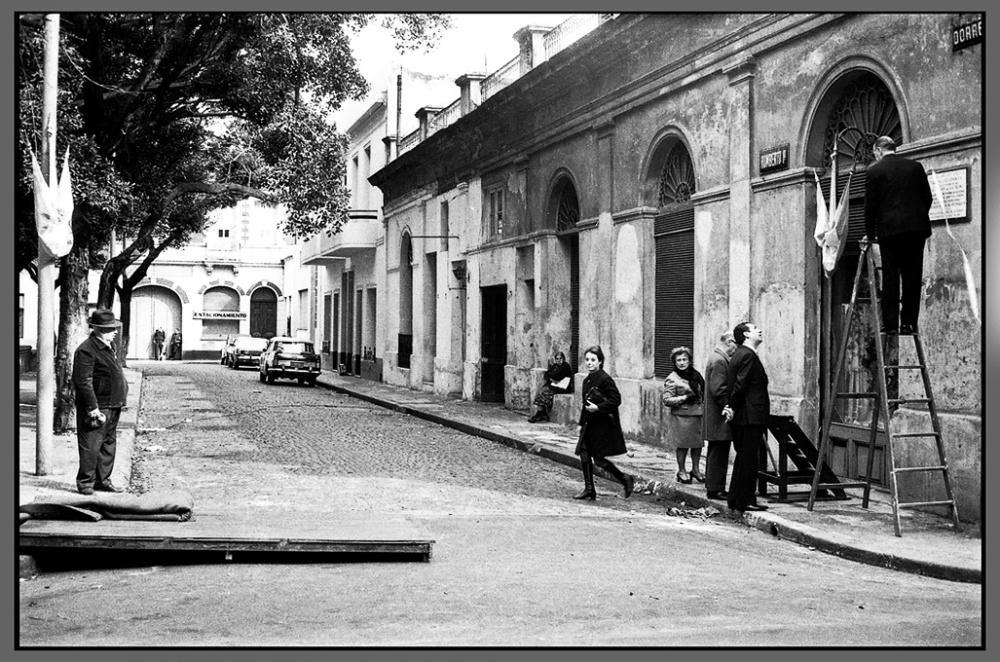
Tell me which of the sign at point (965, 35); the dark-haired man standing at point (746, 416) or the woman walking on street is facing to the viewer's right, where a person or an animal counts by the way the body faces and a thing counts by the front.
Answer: the dark-haired man standing

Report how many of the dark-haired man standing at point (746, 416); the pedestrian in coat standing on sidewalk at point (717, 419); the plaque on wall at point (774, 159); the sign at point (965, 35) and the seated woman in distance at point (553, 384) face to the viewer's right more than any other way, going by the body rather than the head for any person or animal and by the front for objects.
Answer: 2

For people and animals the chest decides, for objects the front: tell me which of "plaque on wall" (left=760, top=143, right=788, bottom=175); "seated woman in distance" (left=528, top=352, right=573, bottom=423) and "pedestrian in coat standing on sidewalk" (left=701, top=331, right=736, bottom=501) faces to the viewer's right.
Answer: "pedestrian in coat standing on sidewalk" (left=701, top=331, right=736, bottom=501)

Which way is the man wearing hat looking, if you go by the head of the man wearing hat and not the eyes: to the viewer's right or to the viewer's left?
to the viewer's right

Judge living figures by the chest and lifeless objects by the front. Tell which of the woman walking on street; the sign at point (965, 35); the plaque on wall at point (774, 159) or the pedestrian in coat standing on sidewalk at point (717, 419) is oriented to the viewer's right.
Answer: the pedestrian in coat standing on sidewalk

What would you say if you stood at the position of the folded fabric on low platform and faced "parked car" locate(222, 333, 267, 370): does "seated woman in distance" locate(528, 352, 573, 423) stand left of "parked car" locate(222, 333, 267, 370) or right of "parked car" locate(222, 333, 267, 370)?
right

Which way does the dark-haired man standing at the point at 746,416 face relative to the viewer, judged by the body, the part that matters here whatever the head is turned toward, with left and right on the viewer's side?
facing to the right of the viewer

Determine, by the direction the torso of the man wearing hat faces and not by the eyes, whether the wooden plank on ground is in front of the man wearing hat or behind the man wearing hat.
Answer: in front

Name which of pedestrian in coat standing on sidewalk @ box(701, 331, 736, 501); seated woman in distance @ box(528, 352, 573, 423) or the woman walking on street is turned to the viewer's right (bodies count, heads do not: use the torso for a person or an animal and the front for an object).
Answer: pedestrian in coat standing on sidewalk @ box(701, 331, 736, 501)
